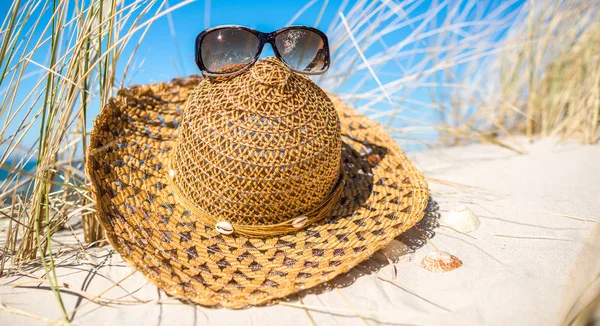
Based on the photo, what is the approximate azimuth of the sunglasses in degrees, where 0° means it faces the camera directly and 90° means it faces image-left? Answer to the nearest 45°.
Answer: approximately 0°
